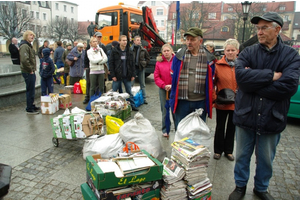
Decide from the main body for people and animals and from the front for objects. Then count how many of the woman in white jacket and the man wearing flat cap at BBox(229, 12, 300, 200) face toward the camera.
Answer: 2

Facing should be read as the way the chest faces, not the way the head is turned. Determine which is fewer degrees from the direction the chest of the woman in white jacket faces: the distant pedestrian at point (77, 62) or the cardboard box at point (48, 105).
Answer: the cardboard box

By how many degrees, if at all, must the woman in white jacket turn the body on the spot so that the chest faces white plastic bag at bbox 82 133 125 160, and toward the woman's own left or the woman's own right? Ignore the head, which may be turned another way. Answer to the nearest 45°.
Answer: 0° — they already face it

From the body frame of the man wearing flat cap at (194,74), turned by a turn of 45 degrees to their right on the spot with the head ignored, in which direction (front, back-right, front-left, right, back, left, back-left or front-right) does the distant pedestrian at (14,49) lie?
right

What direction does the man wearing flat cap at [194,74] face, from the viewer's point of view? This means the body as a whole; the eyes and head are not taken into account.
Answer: toward the camera

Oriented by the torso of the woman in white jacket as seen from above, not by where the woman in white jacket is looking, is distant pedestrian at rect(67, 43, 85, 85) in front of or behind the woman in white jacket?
behind

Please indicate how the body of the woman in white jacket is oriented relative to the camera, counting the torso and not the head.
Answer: toward the camera

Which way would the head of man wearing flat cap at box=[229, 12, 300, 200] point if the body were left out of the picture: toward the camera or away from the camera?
toward the camera

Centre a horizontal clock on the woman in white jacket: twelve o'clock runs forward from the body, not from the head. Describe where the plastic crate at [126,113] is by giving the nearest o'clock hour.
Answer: The plastic crate is roughly at 11 o'clock from the woman in white jacket.

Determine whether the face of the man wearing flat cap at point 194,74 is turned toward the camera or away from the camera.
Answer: toward the camera

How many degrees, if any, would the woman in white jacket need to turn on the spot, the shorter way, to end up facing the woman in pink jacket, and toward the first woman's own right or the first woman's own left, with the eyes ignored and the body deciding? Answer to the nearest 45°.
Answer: approximately 45° to the first woman's own left

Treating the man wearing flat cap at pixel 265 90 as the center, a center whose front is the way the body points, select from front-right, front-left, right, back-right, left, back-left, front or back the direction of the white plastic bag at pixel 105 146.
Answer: right
